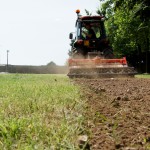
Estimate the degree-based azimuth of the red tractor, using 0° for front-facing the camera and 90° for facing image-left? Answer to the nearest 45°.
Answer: approximately 180°
